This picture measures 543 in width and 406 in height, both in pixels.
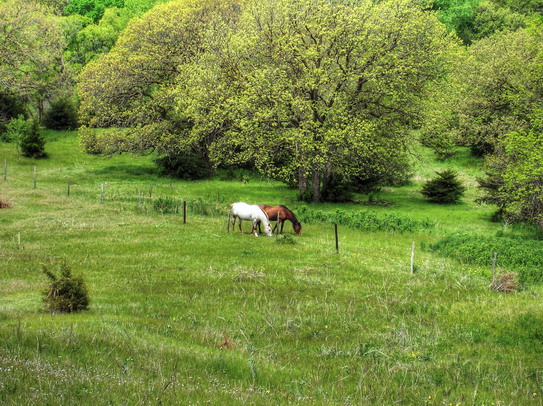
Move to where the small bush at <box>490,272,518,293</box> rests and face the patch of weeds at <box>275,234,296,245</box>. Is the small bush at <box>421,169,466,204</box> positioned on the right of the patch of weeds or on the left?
right

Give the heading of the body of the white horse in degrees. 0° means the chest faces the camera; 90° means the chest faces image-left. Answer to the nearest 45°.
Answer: approximately 270°

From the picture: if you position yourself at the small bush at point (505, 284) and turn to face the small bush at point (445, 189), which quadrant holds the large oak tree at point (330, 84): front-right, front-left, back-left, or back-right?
front-left

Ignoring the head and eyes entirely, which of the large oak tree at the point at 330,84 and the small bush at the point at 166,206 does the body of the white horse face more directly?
the large oak tree

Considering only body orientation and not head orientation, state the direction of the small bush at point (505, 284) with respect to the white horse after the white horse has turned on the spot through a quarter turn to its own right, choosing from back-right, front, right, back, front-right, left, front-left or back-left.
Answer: front-left

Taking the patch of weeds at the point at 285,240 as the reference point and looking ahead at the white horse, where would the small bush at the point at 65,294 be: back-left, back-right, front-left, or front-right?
back-left

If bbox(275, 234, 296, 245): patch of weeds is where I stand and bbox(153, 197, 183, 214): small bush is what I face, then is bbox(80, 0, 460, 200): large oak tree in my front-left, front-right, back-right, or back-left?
front-right

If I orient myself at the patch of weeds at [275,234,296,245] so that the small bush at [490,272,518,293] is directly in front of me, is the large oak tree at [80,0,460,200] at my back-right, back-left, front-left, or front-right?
back-left

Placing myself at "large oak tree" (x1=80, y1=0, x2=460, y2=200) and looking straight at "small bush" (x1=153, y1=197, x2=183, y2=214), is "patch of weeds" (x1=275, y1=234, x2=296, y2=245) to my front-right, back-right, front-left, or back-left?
front-left

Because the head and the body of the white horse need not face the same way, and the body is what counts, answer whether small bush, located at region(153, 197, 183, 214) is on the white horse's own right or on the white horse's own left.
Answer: on the white horse's own left

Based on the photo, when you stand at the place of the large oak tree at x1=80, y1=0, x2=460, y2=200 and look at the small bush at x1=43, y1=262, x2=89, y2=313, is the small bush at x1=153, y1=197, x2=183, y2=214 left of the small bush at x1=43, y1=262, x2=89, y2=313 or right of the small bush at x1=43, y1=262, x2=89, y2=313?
right

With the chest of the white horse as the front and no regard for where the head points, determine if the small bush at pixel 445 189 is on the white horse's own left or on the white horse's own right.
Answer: on the white horse's own left

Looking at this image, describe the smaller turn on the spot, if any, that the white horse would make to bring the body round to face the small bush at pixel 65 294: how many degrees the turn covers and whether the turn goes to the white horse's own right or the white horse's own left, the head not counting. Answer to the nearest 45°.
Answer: approximately 90° to the white horse's own right

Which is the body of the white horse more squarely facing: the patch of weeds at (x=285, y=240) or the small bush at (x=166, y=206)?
the patch of weeds

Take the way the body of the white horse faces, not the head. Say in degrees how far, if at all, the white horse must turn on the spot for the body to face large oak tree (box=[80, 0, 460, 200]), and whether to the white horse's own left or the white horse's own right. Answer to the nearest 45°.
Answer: approximately 90° to the white horse's own left
